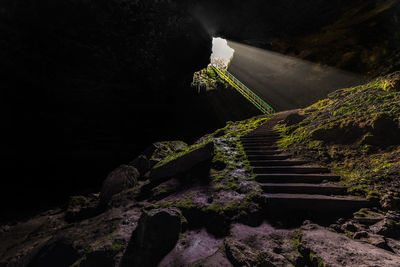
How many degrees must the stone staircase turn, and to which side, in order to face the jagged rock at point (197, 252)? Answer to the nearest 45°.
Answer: approximately 45° to its right

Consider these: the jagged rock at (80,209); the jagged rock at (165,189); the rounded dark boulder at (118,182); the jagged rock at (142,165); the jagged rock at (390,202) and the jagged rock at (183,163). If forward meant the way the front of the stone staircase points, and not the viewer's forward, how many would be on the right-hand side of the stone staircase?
5

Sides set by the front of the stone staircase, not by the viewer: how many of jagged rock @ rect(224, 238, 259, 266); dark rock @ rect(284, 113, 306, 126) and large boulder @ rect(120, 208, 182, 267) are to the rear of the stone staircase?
1

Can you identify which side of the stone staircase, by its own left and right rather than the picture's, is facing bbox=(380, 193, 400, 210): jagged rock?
left

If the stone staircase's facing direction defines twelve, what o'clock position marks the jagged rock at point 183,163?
The jagged rock is roughly at 3 o'clock from the stone staircase.

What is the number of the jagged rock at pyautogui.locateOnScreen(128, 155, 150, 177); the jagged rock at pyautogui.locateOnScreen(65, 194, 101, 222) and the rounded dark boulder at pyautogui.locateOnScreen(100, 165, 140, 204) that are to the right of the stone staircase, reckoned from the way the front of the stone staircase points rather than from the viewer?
3

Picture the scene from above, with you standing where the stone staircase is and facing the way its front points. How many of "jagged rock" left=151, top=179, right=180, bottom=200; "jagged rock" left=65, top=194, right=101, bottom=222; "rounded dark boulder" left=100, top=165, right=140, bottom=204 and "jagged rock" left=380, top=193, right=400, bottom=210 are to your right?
3

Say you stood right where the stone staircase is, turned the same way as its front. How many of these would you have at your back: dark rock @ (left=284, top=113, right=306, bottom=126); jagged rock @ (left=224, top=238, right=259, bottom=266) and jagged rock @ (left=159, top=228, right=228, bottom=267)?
1

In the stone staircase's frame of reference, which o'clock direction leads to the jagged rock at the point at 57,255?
The jagged rock is roughly at 2 o'clock from the stone staircase.

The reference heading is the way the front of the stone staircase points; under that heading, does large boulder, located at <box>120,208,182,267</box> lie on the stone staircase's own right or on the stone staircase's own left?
on the stone staircase's own right

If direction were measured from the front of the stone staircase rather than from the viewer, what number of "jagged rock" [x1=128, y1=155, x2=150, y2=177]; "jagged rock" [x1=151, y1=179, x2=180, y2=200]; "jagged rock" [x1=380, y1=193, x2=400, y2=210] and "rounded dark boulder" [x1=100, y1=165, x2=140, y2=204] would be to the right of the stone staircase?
3

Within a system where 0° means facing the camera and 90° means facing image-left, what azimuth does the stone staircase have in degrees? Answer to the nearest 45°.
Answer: approximately 0°

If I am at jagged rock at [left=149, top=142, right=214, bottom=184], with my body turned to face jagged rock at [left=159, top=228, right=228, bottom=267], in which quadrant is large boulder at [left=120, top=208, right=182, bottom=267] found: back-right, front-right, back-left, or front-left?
front-right

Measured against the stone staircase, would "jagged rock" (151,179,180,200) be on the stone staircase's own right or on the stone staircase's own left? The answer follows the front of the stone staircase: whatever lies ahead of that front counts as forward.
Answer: on the stone staircase's own right

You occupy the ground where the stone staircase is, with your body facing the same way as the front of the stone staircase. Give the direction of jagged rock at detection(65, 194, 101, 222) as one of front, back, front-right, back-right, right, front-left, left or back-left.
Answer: right

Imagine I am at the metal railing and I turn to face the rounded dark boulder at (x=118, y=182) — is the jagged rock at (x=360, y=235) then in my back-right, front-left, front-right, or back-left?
front-left

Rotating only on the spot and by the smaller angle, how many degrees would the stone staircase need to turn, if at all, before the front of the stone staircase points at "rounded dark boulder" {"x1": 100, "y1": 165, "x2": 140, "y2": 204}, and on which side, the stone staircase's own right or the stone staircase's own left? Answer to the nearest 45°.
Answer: approximately 90° to the stone staircase's own right

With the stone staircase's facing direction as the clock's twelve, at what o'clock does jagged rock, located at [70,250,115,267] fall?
The jagged rock is roughly at 2 o'clock from the stone staircase.
